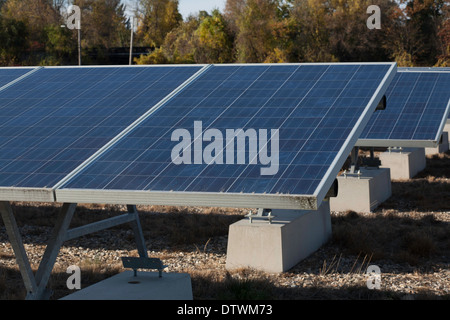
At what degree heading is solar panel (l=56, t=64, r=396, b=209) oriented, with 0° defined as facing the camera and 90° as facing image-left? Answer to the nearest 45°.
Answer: approximately 45°

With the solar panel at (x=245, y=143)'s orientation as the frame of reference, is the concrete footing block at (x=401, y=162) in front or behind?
behind

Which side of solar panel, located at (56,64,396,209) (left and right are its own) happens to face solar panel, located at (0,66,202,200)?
right

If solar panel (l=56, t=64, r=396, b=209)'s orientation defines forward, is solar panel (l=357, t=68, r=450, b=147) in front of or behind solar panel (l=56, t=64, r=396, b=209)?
behind
